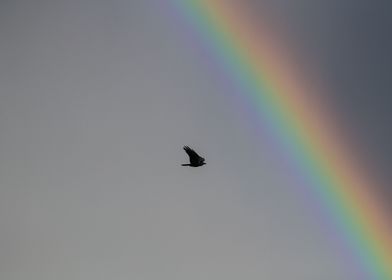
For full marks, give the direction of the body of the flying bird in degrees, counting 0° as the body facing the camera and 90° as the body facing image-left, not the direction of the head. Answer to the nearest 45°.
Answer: approximately 270°
